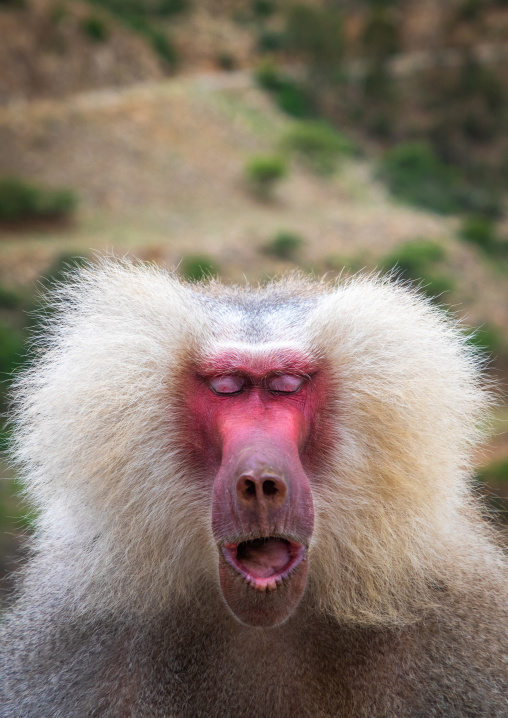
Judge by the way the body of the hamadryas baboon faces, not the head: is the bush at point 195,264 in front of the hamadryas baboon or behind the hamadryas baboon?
behind

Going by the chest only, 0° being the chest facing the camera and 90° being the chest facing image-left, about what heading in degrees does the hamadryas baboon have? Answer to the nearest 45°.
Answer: approximately 0°

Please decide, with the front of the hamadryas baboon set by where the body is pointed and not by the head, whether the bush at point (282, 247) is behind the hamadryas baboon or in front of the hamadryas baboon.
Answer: behind

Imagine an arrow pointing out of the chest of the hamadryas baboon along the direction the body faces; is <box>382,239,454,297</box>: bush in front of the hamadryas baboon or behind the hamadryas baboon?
behind
